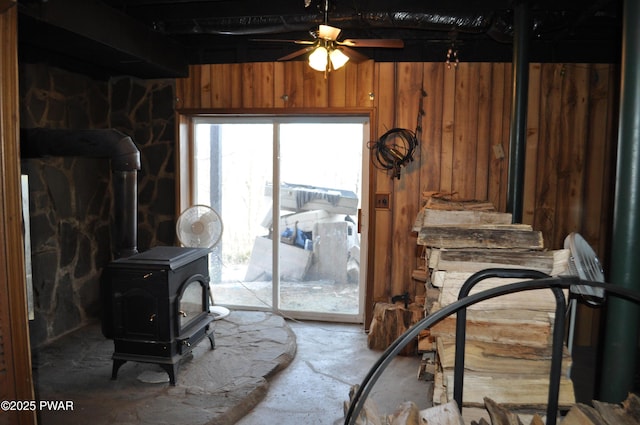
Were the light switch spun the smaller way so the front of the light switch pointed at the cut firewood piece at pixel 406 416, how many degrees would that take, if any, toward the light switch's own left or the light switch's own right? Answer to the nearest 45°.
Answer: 0° — it already faces it

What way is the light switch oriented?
toward the camera

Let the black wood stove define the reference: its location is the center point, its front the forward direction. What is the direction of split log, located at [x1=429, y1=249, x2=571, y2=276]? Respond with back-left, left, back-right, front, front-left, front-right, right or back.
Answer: front

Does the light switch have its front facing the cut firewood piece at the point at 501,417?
yes

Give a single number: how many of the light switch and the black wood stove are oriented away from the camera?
0

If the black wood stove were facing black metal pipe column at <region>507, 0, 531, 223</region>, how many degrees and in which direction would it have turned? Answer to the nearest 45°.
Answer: approximately 45° to its left

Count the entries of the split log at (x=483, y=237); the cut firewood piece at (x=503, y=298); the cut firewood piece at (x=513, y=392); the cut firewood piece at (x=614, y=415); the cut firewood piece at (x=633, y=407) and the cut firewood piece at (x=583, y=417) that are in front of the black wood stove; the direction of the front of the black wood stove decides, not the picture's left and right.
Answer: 6

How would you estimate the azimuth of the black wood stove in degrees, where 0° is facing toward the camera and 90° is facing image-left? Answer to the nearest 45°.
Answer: approximately 315°

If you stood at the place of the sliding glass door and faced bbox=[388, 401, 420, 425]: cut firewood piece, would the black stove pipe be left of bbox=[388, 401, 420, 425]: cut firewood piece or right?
right

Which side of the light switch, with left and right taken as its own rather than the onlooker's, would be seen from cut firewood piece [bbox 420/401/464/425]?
front

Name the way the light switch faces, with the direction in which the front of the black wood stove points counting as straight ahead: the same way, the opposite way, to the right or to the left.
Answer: to the right

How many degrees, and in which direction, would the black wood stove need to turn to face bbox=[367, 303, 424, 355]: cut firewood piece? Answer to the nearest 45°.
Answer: approximately 45° to its left

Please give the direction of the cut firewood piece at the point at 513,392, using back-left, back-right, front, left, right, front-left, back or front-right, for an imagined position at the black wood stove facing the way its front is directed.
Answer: front

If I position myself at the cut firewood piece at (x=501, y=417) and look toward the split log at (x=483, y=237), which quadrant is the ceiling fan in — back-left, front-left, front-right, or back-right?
front-left

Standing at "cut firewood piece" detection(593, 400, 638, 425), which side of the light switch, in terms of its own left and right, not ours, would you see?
front

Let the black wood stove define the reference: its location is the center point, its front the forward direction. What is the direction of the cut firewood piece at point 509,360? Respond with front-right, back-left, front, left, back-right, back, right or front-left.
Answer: front
